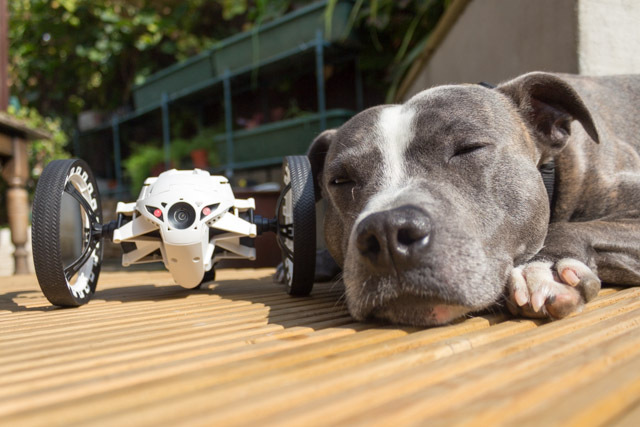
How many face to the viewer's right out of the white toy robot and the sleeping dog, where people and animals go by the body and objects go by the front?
0

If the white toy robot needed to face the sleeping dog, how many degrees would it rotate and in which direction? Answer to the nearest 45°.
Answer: approximately 90° to its left

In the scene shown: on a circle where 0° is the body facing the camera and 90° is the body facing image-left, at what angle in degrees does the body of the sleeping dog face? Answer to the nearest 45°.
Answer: approximately 45°

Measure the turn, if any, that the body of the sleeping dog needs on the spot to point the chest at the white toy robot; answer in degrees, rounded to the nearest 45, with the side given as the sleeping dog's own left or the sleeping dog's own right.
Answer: approximately 45° to the sleeping dog's own right
